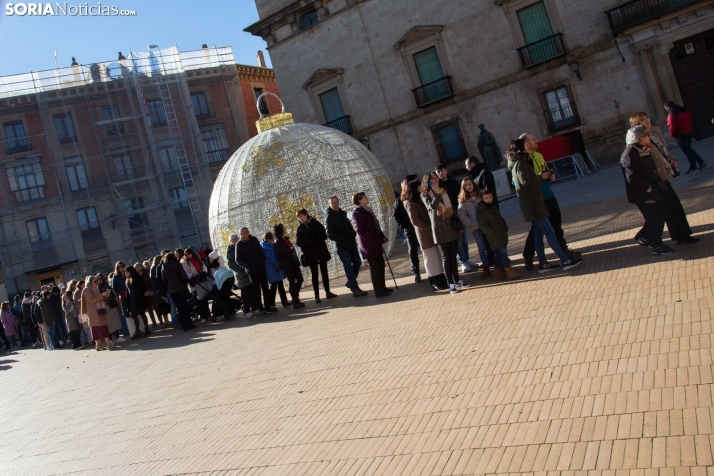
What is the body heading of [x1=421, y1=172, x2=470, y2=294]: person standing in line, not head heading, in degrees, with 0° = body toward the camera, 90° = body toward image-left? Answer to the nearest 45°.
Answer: approximately 315°

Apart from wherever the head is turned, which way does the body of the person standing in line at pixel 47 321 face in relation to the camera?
to the viewer's right

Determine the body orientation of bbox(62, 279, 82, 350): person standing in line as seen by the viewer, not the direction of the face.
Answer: to the viewer's right

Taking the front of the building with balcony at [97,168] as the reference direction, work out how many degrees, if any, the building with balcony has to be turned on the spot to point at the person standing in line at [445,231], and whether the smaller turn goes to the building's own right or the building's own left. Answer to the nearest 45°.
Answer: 0° — it already faces them
